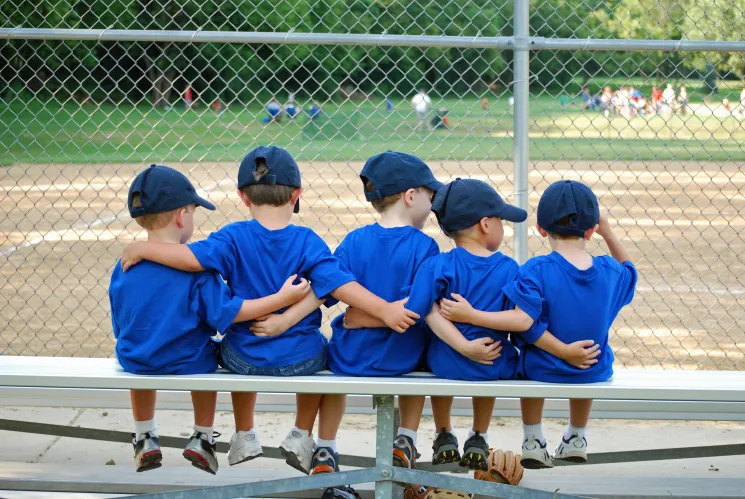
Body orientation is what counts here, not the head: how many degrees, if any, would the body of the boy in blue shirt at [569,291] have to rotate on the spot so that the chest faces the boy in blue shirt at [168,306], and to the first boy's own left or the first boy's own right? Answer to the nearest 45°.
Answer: approximately 90° to the first boy's own left

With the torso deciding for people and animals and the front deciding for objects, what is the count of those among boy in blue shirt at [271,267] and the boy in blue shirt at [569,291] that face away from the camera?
2

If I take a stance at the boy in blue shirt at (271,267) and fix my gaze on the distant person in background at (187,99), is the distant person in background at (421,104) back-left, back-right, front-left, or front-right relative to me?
front-right

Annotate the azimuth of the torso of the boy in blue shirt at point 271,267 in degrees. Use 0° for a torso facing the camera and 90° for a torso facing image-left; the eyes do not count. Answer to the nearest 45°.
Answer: approximately 180°

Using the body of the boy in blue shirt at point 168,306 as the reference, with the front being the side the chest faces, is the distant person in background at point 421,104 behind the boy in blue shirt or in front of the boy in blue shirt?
in front

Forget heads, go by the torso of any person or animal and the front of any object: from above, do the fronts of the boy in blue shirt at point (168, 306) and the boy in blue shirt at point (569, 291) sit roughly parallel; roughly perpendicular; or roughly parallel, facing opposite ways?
roughly parallel

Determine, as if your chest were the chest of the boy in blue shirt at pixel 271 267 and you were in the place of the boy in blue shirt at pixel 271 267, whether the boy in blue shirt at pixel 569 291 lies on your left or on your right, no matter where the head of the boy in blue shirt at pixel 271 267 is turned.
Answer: on your right

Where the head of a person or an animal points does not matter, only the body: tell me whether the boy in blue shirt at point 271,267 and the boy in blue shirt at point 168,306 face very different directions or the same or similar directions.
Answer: same or similar directions

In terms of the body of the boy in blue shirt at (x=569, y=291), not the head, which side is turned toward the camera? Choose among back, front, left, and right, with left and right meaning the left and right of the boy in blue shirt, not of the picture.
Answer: back

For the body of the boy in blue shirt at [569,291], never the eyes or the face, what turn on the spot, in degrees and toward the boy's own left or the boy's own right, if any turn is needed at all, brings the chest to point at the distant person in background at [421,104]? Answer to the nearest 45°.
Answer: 0° — they already face them

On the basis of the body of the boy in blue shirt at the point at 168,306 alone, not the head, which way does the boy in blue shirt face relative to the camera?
away from the camera

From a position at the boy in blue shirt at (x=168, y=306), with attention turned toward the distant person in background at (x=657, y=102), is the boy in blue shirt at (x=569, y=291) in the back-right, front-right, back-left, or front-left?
front-right

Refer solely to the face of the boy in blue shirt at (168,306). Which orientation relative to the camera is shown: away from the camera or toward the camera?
away from the camera

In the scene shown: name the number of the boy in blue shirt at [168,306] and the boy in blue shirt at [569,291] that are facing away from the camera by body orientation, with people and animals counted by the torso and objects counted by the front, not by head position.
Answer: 2

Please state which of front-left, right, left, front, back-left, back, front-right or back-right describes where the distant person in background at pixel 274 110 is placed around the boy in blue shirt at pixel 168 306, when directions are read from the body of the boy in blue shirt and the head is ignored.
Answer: front
